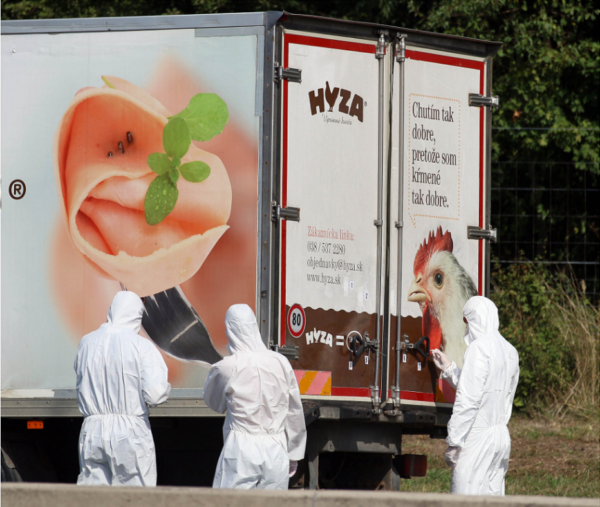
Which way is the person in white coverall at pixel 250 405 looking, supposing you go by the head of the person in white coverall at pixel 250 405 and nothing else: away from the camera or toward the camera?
away from the camera

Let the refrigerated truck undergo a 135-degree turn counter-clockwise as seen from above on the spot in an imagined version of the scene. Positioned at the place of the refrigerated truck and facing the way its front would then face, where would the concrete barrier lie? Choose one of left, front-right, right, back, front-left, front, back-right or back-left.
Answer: front

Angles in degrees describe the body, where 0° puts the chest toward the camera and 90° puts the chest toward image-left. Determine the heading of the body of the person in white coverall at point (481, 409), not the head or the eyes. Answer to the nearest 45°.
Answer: approximately 135°

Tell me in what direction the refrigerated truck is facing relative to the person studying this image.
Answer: facing away from the viewer and to the left of the viewer

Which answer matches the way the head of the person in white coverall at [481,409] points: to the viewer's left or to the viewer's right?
to the viewer's left

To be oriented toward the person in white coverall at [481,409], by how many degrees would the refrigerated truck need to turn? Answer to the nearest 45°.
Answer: approximately 135° to its right

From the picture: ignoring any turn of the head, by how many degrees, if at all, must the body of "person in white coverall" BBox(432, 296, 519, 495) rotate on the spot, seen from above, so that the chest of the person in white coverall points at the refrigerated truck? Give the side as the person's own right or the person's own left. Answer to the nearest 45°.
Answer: approximately 45° to the person's own left

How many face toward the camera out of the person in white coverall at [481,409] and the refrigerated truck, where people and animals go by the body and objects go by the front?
0
